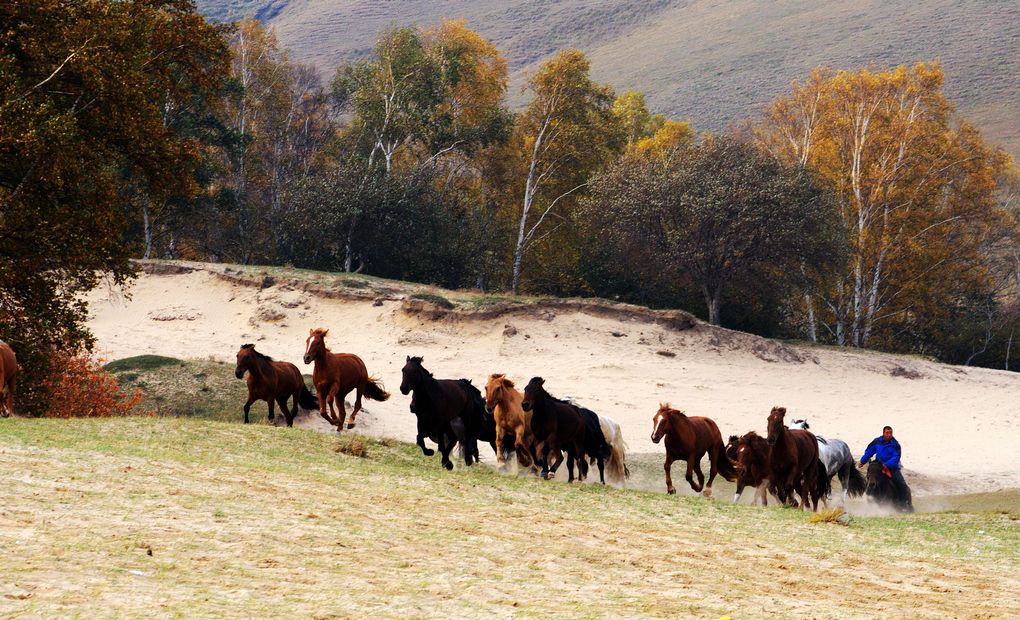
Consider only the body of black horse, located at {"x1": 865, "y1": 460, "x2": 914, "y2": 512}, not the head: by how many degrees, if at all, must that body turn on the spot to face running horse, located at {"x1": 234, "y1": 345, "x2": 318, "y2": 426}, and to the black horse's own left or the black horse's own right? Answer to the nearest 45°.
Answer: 0° — it already faces it

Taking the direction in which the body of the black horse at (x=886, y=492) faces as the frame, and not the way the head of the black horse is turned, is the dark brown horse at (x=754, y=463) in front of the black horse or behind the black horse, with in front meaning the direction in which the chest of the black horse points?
in front

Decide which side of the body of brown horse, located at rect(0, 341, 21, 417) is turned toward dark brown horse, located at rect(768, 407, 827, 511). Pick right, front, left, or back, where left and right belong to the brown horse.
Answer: back

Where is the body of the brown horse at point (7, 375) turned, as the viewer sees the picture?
to the viewer's left

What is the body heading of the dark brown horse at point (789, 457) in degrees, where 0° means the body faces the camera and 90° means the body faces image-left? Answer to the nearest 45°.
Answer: approximately 45°

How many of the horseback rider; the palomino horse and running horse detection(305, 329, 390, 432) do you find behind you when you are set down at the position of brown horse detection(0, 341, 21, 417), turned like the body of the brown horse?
3

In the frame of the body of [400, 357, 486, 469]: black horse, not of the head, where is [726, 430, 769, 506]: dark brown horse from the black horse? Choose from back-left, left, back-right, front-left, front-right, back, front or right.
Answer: back-left

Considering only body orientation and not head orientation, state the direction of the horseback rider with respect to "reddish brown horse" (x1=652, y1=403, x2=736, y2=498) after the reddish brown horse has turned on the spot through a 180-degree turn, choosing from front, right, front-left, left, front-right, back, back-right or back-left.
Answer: front

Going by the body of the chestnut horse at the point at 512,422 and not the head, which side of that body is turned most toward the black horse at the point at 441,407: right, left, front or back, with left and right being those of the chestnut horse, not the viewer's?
front

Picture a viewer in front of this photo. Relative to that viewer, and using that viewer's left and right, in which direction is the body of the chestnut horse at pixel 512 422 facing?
facing the viewer and to the left of the viewer

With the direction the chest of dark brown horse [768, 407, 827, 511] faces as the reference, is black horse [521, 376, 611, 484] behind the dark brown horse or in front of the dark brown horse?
in front
